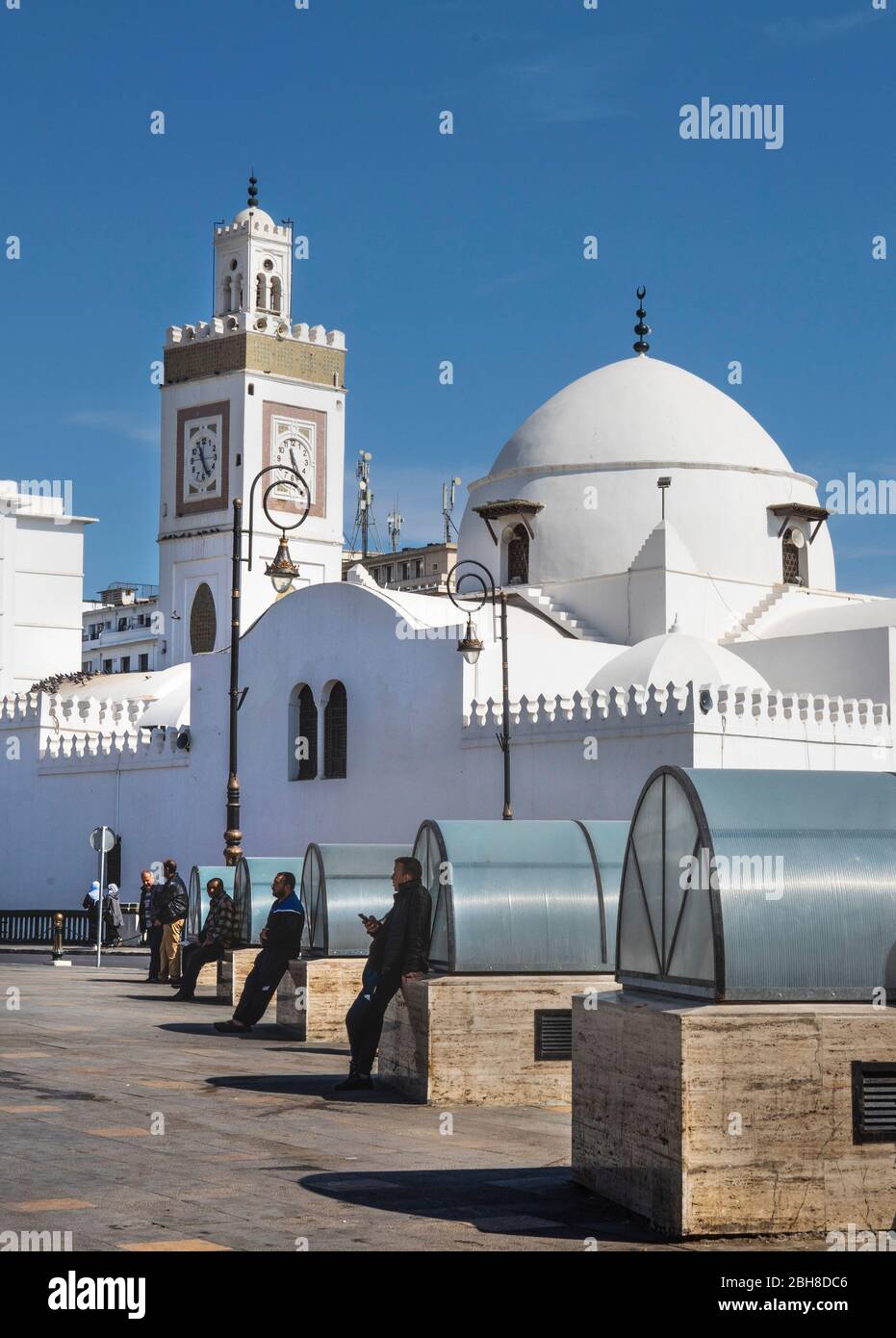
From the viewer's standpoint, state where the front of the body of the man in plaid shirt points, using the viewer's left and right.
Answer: facing to the left of the viewer

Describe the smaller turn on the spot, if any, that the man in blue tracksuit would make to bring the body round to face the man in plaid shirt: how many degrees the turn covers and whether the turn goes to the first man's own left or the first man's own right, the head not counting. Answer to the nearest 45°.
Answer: approximately 90° to the first man's own right

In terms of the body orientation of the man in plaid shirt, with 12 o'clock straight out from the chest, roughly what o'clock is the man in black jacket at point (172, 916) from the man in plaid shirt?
The man in black jacket is roughly at 3 o'clock from the man in plaid shirt.

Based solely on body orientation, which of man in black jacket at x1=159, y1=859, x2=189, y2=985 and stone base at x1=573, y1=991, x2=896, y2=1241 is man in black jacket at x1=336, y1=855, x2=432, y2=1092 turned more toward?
the man in black jacket

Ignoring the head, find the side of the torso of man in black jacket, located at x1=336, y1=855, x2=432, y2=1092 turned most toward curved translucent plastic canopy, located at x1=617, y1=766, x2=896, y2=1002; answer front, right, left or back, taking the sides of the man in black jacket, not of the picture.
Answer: left

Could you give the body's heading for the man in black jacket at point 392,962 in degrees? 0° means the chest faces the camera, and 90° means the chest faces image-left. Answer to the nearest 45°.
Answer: approximately 90°

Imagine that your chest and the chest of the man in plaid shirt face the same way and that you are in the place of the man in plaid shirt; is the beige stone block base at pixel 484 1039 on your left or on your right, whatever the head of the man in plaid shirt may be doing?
on your left

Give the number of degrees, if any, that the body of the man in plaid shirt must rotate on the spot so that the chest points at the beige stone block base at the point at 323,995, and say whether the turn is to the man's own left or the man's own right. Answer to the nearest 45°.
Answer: approximately 90° to the man's own left

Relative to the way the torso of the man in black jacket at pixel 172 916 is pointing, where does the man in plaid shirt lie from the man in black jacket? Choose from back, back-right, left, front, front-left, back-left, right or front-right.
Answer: left

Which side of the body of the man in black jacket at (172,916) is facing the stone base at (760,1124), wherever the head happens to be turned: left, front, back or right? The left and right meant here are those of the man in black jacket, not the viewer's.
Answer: left
